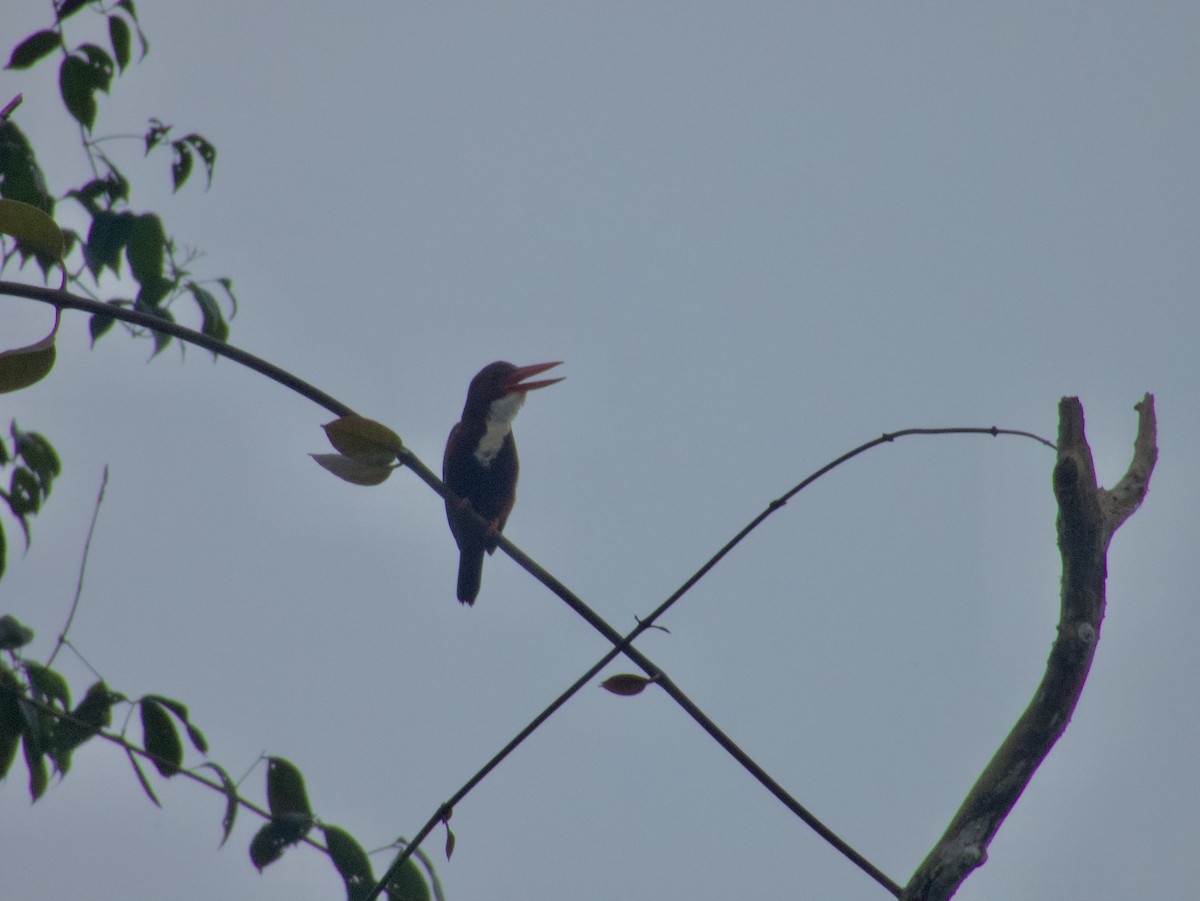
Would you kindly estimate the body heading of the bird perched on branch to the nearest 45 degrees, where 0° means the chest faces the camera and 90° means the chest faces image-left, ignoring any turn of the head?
approximately 315°

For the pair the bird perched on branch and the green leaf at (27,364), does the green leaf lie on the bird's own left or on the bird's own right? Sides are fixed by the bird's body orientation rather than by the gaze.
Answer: on the bird's own right

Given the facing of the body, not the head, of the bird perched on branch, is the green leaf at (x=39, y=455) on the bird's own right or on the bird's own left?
on the bird's own right

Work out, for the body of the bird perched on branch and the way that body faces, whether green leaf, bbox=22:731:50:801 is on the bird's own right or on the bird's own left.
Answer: on the bird's own right
